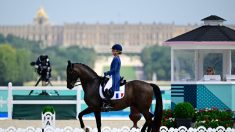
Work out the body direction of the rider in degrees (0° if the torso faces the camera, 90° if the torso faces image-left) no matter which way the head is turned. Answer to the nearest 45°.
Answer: approximately 90°

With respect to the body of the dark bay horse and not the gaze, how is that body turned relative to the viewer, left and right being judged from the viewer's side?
facing to the left of the viewer

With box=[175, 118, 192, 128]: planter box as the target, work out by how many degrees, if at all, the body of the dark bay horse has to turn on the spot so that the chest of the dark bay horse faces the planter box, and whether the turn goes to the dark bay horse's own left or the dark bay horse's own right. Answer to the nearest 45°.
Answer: approximately 135° to the dark bay horse's own right

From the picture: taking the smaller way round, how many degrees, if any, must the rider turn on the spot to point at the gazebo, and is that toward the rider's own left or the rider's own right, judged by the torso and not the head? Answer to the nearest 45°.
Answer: approximately 135° to the rider's own right
